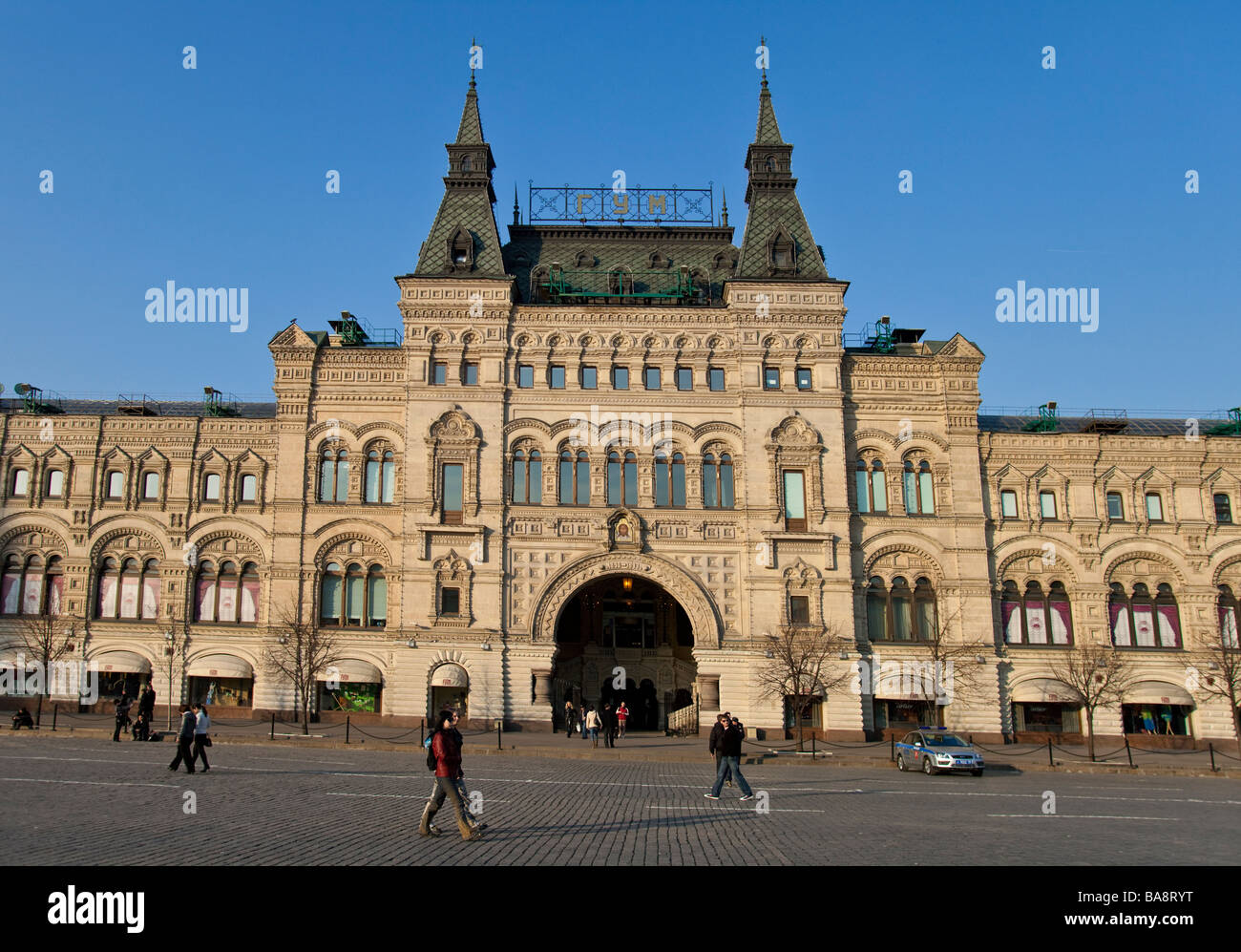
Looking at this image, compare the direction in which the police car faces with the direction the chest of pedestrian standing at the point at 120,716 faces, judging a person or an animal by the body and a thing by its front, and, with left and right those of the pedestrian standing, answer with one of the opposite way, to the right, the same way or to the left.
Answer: to the right

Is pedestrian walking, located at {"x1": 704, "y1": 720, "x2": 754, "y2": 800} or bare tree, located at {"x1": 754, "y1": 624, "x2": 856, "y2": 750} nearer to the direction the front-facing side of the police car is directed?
the pedestrian walking

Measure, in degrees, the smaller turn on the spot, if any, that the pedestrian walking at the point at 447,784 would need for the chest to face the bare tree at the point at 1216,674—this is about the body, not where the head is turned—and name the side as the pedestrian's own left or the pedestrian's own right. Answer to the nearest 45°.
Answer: approximately 45° to the pedestrian's own left
